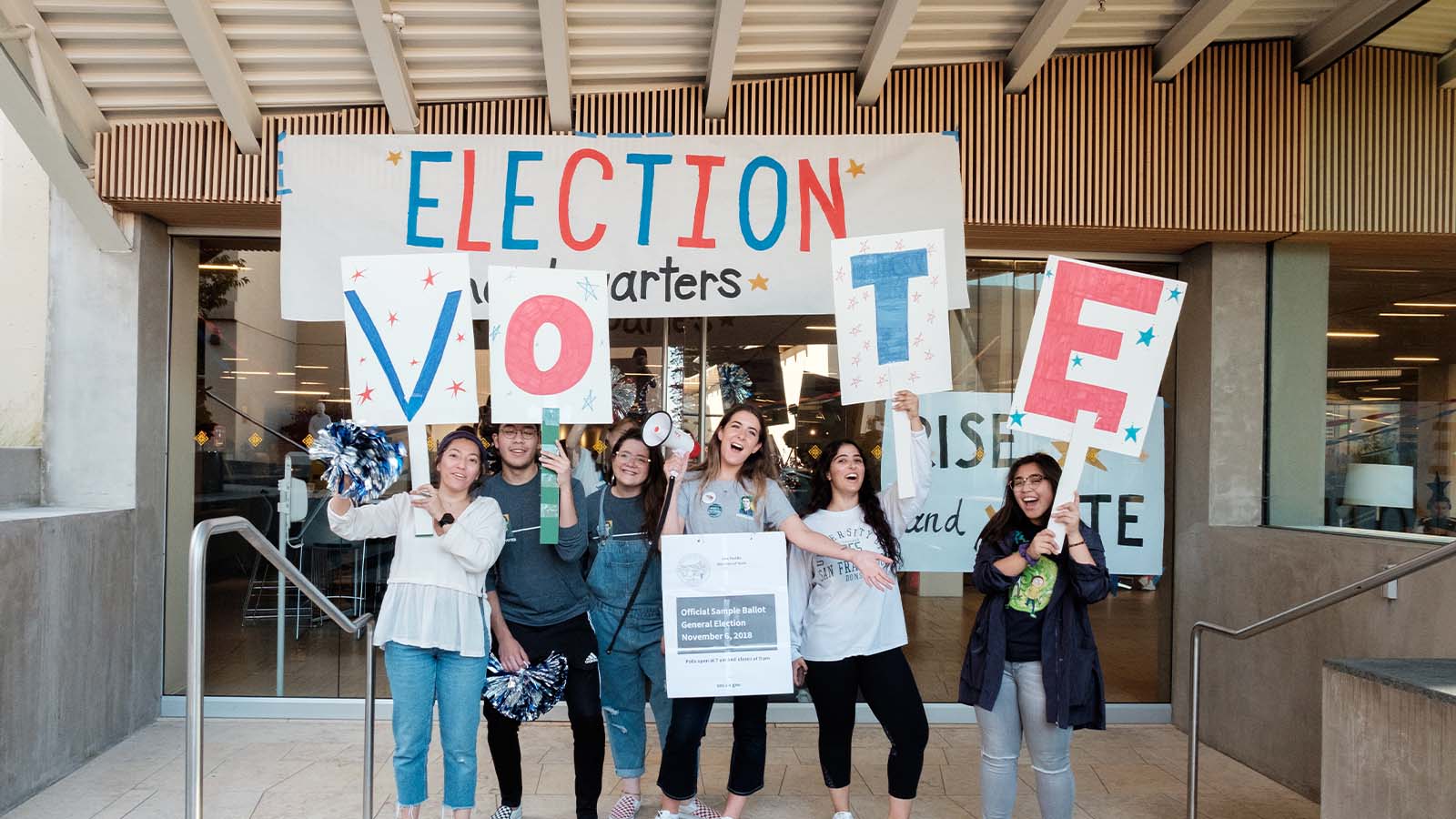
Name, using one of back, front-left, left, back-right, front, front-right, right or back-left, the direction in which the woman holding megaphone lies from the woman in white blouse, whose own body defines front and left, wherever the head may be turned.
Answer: left

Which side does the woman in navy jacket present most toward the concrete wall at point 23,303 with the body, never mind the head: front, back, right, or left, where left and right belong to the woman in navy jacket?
right

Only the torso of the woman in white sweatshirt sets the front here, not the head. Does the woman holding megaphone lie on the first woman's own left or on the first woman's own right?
on the first woman's own right

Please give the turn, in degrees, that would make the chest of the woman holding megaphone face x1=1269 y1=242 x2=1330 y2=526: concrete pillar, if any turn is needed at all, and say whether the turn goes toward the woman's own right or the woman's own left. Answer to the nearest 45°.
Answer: approximately 135° to the woman's own left

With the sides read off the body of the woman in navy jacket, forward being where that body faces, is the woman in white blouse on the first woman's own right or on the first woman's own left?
on the first woman's own right

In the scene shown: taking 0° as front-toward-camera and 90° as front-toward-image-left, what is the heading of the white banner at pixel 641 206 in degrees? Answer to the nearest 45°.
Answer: approximately 0°

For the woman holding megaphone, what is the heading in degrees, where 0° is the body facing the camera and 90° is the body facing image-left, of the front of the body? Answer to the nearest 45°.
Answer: approximately 0°
